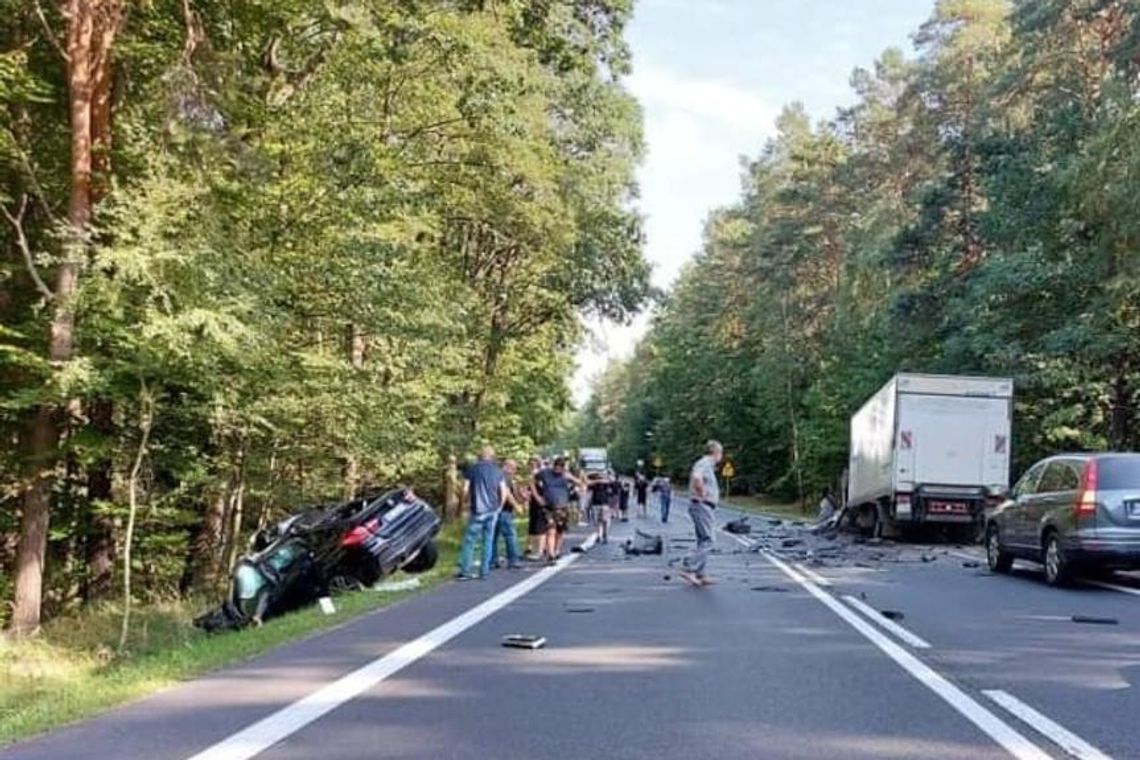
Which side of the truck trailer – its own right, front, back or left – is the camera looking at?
back

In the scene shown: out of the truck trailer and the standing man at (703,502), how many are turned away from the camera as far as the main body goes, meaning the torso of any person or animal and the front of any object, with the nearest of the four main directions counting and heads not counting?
1

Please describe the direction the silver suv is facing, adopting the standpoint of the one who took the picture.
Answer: facing away from the viewer and to the left of the viewer

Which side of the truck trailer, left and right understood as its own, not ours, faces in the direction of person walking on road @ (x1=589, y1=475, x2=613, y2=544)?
left

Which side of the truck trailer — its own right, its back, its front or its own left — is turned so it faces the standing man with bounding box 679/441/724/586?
back
